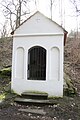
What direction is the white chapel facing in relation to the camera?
toward the camera

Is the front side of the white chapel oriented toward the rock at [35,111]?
yes
